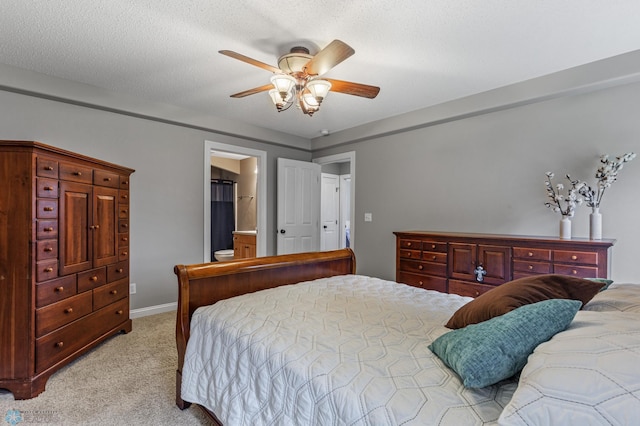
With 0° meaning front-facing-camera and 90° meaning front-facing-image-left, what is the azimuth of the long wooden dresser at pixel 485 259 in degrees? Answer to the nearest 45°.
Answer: approximately 45°

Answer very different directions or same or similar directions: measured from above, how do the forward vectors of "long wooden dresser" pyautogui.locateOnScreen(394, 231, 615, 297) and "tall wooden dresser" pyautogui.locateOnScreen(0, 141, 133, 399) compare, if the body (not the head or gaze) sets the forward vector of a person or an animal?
very different directions

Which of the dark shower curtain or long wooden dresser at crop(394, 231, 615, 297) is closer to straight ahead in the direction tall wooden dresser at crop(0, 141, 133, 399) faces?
the long wooden dresser

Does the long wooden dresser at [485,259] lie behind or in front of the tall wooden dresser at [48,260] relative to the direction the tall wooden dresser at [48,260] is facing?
in front

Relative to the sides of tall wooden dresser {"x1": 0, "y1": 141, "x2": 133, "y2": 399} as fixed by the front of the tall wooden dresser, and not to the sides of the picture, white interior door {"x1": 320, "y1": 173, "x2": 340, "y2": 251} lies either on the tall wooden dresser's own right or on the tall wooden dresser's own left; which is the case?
on the tall wooden dresser's own left

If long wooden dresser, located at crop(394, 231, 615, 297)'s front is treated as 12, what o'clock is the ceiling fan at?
The ceiling fan is roughly at 12 o'clock from the long wooden dresser.

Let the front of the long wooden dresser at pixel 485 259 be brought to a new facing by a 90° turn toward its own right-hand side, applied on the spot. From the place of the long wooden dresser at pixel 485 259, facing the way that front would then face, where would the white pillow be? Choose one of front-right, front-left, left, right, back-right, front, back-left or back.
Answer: back-left

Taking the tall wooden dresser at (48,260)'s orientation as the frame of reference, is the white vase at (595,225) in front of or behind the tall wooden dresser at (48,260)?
in front

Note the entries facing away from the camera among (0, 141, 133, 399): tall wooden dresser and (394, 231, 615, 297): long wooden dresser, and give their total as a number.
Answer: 0

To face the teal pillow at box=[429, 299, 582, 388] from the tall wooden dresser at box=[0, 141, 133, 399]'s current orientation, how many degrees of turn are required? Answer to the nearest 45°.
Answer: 0° — it already faces it

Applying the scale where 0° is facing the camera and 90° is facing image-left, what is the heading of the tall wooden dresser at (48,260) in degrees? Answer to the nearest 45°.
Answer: approximately 315°

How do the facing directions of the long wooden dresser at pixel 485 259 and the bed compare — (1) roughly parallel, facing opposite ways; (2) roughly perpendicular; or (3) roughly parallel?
roughly perpendicular

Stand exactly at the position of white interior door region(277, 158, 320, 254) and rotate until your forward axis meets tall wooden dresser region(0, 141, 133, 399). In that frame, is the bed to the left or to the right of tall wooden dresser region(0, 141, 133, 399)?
left

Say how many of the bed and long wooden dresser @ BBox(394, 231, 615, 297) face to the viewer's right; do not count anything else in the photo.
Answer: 0
